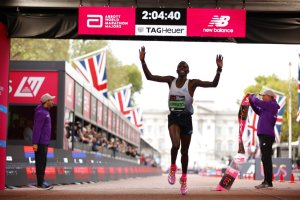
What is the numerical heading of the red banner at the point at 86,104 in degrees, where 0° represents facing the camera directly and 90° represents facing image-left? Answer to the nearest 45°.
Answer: approximately 315°

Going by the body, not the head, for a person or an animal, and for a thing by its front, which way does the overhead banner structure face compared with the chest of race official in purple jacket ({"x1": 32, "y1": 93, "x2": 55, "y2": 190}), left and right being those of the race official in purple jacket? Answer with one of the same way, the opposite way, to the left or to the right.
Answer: to the right

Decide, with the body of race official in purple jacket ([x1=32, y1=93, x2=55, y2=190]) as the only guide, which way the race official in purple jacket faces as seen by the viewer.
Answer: to the viewer's right

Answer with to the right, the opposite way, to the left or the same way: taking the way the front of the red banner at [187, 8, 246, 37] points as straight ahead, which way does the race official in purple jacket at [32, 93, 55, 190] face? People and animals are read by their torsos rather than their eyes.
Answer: to the left

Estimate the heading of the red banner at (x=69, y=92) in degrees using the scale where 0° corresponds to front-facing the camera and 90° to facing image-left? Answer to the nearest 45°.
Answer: approximately 315°

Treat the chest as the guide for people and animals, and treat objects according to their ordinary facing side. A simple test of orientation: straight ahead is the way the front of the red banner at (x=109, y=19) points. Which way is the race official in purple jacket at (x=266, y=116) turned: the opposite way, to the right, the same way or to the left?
to the right
